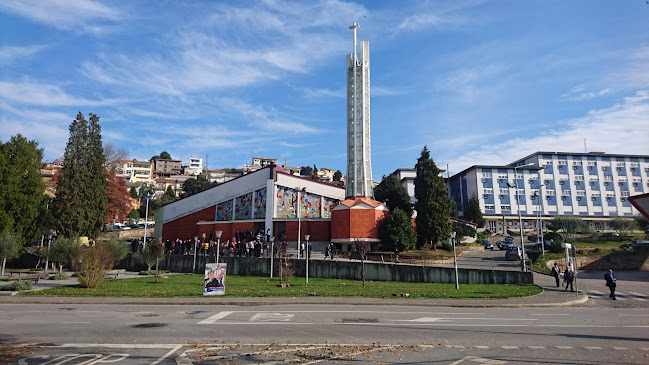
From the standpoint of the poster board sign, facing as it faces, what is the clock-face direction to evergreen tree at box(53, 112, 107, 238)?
The evergreen tree is roughly at 5 o'clock from the poster board sign.

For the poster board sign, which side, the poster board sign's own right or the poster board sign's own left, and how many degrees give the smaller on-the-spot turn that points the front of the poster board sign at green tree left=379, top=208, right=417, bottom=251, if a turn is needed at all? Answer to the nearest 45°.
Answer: approximately 135° to the poster board sign's own left

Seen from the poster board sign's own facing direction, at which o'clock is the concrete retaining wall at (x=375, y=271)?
The concrete retaining wall is roughly at 8 o'clock from the poster board sign.

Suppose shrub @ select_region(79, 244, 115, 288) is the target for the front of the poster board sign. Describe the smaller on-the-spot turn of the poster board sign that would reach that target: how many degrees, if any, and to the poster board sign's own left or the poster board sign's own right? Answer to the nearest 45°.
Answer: approximately 135° to the poster board sign's own right

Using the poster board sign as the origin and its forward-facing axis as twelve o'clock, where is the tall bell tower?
The tall bell tower is roughly at 7 o'clock from the poster board sign.

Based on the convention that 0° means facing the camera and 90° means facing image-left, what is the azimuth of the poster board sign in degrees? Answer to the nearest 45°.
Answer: approximately 0°

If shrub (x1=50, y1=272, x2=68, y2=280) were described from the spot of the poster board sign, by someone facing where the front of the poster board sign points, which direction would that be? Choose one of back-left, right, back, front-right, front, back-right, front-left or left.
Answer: back-right

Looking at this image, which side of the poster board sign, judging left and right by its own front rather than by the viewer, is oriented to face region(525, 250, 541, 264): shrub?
left

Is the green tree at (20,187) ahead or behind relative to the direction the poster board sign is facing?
behind
